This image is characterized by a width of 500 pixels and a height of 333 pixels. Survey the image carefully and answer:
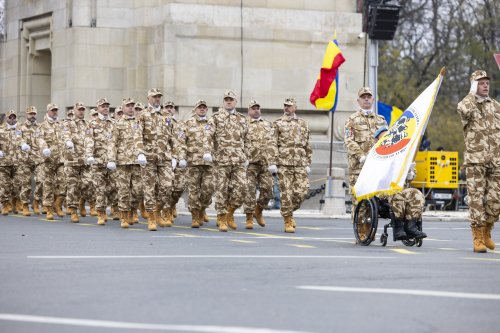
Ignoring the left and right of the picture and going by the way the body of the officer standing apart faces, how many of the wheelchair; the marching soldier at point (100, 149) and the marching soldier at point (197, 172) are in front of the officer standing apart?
0

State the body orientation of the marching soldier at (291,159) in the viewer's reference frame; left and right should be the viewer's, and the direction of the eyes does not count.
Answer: facing the viewer

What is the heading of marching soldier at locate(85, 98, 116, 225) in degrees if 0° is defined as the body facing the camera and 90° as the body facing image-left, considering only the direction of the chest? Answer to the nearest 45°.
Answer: approximately 315°

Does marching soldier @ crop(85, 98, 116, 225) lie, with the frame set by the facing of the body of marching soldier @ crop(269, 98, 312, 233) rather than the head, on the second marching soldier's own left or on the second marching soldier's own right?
on the second marching soldier's own right

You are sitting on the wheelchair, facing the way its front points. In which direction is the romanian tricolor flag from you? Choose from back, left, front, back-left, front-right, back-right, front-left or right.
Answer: back-left

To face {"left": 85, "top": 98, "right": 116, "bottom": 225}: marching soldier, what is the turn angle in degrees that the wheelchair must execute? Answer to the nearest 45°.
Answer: approximately 180°

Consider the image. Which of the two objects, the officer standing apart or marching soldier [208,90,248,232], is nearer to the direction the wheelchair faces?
the officer standing apart
